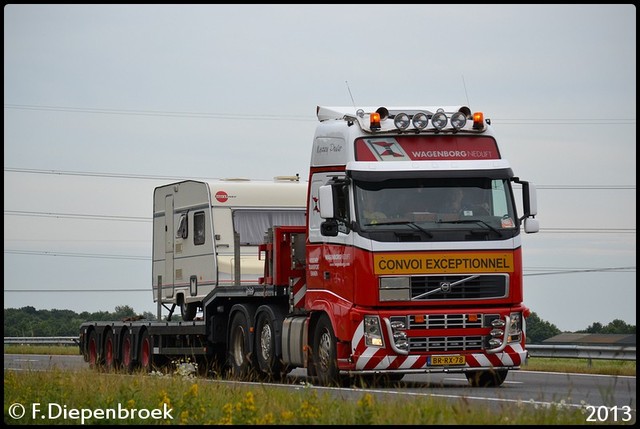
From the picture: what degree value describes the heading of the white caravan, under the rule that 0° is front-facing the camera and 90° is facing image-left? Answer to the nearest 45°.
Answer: approximately 315°

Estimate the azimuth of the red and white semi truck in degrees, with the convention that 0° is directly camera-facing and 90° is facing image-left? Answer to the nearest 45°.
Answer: approximately 315°

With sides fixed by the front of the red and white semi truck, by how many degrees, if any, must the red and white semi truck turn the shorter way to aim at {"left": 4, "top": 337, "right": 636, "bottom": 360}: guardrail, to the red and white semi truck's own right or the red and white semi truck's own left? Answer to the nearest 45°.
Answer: approximately 90° to the red and white semi truck's own left
